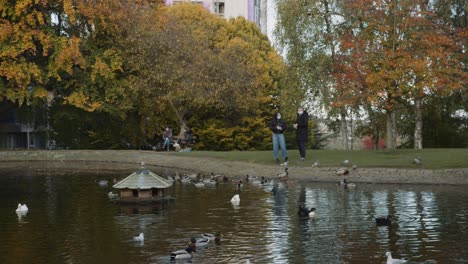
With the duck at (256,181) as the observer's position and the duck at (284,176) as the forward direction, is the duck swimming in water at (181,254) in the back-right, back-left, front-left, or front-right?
back-right

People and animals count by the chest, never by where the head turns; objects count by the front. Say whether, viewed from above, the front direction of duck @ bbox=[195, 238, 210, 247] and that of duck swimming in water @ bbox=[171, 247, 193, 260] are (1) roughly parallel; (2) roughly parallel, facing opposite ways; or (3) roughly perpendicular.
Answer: roughly parallel, facing opposite ways

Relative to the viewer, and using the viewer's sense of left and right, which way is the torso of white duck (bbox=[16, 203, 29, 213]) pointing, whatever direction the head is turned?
facing to the left of the viewer

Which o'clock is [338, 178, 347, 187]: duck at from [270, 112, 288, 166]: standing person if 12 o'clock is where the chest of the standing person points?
The duck is roughly at 11 o'clock from the standing person.

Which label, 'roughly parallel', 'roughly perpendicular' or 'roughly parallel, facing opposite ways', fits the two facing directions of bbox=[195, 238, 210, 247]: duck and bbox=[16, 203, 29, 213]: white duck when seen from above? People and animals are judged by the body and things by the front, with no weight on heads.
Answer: roughly parallel

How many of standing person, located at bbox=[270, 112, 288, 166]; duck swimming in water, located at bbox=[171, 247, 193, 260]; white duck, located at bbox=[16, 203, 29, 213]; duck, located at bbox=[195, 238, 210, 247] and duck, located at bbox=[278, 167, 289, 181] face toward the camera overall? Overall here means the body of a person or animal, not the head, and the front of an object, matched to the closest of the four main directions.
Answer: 1

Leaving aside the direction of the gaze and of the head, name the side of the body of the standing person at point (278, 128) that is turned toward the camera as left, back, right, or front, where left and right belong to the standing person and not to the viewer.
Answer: front

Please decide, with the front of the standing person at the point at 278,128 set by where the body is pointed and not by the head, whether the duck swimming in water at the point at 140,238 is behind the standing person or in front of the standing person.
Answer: in front

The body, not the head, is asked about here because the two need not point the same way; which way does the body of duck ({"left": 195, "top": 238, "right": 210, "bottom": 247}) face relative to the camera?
to the viewer's left

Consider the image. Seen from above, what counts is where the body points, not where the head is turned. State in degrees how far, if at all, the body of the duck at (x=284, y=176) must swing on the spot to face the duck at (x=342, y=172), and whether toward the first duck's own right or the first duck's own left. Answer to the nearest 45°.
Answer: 0° — it already faces it

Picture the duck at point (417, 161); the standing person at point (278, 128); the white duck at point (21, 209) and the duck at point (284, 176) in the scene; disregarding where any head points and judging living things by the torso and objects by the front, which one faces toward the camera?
the standing person

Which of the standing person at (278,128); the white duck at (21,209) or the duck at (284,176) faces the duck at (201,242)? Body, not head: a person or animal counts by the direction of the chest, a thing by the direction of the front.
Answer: the standing person
